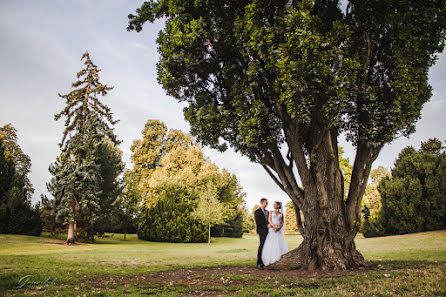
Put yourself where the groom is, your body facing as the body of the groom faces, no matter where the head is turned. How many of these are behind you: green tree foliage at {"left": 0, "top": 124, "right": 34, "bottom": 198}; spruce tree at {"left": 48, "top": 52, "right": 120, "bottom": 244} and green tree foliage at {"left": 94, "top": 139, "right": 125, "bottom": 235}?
3

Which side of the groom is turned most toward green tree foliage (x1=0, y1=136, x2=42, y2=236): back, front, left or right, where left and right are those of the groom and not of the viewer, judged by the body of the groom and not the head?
back

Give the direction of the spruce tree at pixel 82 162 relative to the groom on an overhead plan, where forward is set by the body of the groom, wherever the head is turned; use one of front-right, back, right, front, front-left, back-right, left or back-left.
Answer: back

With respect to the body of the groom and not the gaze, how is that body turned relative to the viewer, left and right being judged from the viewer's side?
facing the viewer and to the right of the viewer

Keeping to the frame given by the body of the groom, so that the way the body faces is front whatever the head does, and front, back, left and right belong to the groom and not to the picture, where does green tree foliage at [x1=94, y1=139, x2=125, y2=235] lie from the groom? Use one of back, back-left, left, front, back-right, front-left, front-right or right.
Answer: back

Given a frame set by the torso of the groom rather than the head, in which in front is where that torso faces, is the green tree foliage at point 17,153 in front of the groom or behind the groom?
behind

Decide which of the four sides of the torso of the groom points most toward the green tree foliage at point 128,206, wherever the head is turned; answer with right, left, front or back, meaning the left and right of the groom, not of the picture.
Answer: back
